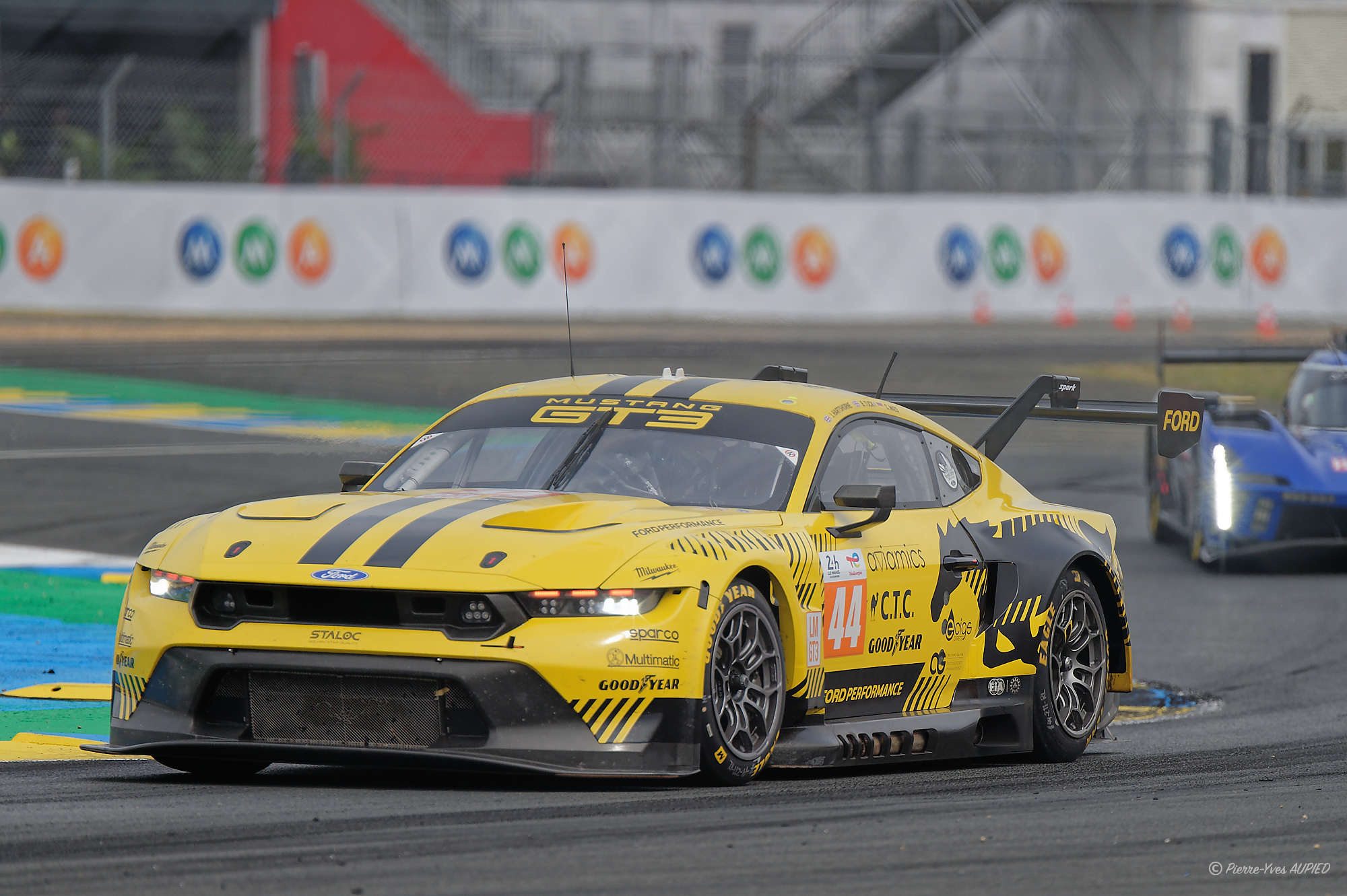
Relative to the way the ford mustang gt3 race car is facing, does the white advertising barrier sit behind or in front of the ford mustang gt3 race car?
behind

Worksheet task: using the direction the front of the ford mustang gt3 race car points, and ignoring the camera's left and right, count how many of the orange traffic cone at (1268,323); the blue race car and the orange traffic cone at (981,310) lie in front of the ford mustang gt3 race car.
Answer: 0

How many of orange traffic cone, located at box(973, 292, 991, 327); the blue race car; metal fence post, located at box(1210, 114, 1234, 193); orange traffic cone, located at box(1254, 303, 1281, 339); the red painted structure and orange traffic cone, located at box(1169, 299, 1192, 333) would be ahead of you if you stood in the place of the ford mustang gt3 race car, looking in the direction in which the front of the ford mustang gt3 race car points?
0

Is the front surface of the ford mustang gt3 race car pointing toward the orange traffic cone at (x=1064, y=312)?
no

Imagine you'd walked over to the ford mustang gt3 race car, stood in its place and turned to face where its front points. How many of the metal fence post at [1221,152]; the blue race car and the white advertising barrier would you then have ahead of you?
0

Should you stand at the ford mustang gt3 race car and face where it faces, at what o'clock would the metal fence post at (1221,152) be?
The metal fence post is roughly at 5 o'clock from the ford mustang gt3 race car.

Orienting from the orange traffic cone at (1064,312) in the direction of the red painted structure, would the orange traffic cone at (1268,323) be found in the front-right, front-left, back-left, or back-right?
back-right

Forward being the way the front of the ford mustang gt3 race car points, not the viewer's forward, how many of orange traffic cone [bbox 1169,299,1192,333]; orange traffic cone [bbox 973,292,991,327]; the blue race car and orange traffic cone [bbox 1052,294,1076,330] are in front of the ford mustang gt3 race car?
0

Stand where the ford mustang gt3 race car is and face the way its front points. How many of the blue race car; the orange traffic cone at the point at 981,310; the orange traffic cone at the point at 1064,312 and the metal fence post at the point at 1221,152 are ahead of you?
0

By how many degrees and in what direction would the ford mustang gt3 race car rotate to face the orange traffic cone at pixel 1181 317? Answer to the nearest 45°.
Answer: approximately 135° to its right

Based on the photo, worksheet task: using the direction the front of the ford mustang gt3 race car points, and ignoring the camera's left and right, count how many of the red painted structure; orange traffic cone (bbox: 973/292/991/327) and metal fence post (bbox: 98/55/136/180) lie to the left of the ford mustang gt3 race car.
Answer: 0

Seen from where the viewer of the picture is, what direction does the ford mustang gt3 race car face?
facing the viewer and to the left of the viewer

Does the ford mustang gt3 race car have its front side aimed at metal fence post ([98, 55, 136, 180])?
no

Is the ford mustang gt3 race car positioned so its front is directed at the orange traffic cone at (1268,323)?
no

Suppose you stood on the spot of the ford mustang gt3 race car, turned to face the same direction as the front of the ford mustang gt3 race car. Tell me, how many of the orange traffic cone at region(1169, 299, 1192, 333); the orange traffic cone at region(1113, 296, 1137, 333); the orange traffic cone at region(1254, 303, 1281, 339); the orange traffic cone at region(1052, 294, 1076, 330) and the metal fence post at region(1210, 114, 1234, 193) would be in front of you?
0

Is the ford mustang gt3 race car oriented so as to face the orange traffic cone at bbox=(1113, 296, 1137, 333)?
no
